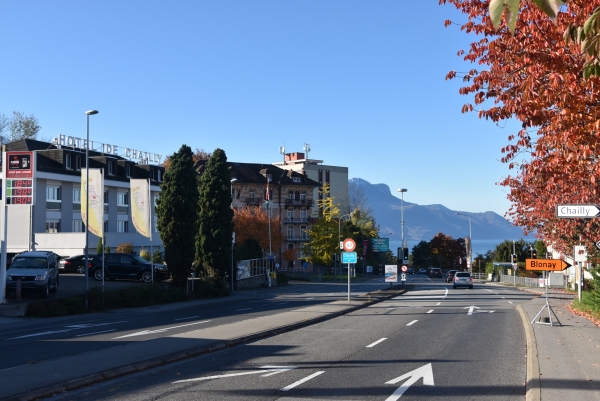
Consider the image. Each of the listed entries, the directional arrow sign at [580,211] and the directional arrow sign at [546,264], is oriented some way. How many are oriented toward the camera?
2

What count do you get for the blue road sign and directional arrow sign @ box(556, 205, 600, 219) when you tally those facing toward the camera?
2

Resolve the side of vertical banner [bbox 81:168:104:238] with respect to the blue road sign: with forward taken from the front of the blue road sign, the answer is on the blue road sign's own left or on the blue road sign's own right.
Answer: on the blue road sign's own right

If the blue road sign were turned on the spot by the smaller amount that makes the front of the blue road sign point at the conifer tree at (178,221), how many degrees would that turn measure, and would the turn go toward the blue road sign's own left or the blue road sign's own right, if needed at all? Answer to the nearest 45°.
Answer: approximately 135° to the blue road sign's own right

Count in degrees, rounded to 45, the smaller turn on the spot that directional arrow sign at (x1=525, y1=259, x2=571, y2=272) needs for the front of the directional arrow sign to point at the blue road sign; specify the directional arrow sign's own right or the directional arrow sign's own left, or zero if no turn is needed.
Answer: approximately 135° to the directional arrow sign's own right

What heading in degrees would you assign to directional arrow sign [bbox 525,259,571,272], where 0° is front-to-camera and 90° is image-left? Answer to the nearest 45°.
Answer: approximately 0°

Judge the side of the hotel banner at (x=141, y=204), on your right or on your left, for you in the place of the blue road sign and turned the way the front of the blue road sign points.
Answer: on your right

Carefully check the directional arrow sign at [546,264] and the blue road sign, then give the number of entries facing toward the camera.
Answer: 2

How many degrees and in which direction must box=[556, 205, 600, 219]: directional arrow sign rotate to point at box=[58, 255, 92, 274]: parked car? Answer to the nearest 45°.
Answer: approximately 135° to its right

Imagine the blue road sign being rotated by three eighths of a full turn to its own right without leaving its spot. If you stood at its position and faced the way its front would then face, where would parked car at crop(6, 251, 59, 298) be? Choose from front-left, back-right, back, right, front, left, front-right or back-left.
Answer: front-left
